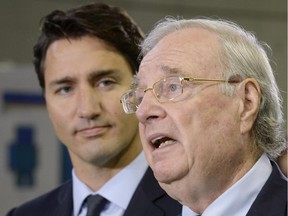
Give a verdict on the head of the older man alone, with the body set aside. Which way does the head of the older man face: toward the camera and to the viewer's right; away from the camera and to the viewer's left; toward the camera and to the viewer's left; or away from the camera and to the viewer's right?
toward the camera and to the viewer's left

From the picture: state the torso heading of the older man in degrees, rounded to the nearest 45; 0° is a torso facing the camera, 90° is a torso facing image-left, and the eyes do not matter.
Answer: approximately 45°
